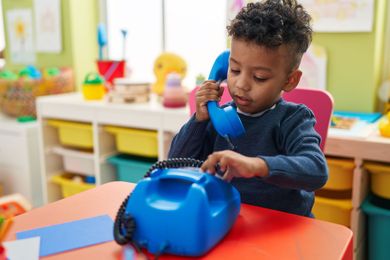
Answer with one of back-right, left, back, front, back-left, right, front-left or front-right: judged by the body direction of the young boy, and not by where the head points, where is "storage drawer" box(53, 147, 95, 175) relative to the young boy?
right

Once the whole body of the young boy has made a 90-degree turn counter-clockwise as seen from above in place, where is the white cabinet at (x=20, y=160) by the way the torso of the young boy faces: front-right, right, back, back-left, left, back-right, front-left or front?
back

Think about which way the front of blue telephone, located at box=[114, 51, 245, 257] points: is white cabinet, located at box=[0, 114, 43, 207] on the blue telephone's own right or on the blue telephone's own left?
on the blue telephone's own left

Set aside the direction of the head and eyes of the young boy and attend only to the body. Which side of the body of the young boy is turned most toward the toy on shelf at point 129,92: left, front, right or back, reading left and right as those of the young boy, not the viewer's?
right

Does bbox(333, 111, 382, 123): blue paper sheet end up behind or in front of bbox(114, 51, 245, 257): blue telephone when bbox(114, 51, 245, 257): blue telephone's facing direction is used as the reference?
in front

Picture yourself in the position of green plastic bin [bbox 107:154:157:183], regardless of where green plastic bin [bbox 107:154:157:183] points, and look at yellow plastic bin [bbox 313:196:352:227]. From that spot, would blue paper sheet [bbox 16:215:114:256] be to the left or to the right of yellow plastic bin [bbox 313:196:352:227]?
right

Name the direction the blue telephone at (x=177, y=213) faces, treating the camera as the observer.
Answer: facing away from the viewer and to the right of the viewer

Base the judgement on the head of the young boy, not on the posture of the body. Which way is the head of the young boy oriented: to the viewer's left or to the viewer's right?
to the viewer's left

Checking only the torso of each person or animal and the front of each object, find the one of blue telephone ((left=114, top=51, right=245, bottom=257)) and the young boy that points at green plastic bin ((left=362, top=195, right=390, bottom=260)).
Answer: the blue telephone
